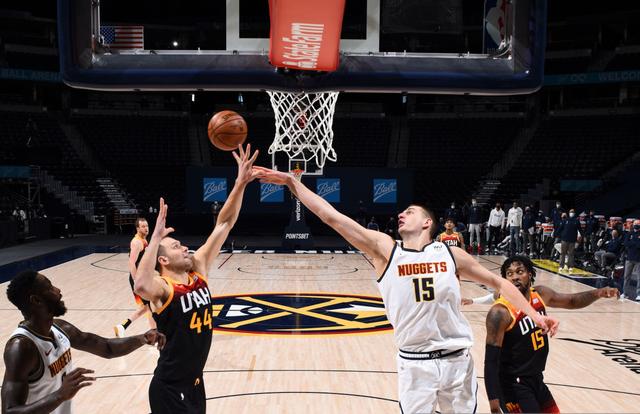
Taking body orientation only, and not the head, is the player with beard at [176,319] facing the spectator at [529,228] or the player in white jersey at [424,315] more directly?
the player in white jersey

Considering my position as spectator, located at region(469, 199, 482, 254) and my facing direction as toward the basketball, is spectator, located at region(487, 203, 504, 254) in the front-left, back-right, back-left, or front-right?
back-left

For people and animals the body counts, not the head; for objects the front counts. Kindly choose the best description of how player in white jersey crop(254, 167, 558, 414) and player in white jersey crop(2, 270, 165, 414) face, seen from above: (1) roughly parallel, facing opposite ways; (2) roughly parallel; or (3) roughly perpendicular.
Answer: roughly perpendicular

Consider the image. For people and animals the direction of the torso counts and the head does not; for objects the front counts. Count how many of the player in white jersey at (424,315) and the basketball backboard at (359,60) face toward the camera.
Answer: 1

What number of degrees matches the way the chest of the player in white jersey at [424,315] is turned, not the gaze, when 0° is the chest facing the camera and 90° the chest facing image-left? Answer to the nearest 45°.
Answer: approximately 0°

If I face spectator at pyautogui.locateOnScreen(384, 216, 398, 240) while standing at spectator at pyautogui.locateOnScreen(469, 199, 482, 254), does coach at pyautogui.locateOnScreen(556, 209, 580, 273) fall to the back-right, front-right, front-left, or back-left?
back-left

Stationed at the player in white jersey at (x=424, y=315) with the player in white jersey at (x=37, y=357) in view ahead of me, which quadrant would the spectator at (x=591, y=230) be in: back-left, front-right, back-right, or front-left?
back-right

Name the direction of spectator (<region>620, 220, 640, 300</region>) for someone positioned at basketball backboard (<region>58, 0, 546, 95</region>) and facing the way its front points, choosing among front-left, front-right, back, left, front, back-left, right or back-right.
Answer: front-right

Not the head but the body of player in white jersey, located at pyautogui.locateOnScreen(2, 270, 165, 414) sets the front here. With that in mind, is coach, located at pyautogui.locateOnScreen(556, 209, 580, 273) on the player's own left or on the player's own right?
on the player's own left

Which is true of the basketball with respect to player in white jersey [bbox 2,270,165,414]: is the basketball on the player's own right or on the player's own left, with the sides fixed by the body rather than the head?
on the player's own left

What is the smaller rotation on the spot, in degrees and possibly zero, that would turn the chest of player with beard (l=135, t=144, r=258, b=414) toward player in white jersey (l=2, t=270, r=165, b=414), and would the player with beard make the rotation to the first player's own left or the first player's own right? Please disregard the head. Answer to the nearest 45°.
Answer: approximately 90° to the first player's own right

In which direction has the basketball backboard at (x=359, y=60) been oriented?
away from the camera

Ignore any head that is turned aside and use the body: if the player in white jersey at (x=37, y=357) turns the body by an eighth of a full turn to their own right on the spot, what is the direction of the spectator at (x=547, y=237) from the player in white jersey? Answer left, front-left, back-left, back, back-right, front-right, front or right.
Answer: back-left

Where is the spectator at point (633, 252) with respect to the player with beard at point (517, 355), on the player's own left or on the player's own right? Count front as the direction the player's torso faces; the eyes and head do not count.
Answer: on the player's own left

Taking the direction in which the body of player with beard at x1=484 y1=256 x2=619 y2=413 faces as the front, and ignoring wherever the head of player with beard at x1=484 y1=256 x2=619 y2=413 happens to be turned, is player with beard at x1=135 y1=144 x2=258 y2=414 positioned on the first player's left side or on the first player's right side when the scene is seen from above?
on the first player's right side
